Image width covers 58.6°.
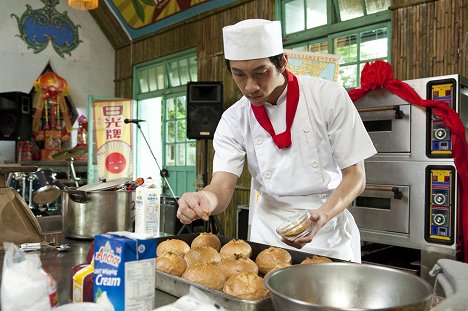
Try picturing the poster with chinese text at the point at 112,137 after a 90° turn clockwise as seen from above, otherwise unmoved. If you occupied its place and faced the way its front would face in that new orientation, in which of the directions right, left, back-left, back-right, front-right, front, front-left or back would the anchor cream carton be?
left

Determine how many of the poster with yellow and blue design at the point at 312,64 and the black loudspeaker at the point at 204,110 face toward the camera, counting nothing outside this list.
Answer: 2

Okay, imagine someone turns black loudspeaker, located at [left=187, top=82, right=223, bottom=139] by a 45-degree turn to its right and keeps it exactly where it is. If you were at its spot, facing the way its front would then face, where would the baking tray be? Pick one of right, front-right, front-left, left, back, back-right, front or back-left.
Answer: front-left

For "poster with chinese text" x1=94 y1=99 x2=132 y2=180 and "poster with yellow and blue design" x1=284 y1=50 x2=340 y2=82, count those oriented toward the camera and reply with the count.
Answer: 2

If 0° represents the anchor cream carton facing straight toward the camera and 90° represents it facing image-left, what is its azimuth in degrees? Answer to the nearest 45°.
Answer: approximately 45°

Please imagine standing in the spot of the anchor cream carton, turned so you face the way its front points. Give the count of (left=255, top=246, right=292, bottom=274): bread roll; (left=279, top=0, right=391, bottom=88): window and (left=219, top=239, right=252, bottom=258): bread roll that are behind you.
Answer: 3

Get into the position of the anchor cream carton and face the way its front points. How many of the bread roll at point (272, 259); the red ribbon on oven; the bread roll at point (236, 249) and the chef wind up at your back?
4

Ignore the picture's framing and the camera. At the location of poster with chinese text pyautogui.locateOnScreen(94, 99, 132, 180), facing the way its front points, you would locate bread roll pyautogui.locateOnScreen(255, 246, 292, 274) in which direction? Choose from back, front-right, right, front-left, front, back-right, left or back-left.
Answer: front

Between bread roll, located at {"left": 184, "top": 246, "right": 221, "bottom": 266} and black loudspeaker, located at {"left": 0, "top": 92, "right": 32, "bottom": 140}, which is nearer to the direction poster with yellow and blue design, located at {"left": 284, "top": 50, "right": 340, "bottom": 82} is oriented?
the bread roll

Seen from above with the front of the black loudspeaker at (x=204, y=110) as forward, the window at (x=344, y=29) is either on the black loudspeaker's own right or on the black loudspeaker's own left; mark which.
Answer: on the black loudspeaker's own left

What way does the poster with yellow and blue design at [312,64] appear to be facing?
toward the camera

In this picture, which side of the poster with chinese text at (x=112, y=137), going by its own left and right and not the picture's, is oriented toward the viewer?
front

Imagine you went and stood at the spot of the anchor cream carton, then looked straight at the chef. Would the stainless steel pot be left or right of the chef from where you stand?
left

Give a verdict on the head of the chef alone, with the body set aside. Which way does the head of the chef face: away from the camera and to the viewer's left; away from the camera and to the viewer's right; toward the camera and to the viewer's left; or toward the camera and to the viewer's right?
toward the camera and to the viewer's left

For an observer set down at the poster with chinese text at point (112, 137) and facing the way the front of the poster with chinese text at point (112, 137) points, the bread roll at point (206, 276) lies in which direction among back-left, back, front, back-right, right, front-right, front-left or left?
front

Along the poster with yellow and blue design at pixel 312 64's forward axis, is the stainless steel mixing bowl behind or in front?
in front
